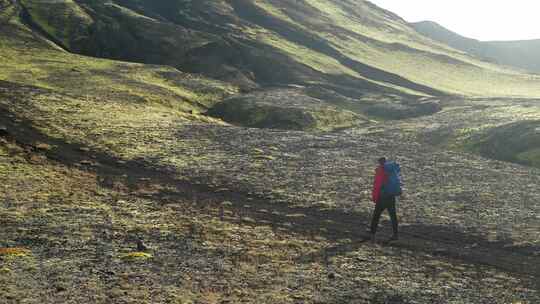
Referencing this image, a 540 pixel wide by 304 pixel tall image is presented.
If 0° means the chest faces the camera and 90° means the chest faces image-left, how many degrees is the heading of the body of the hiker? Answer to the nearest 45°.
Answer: approximately 135°
